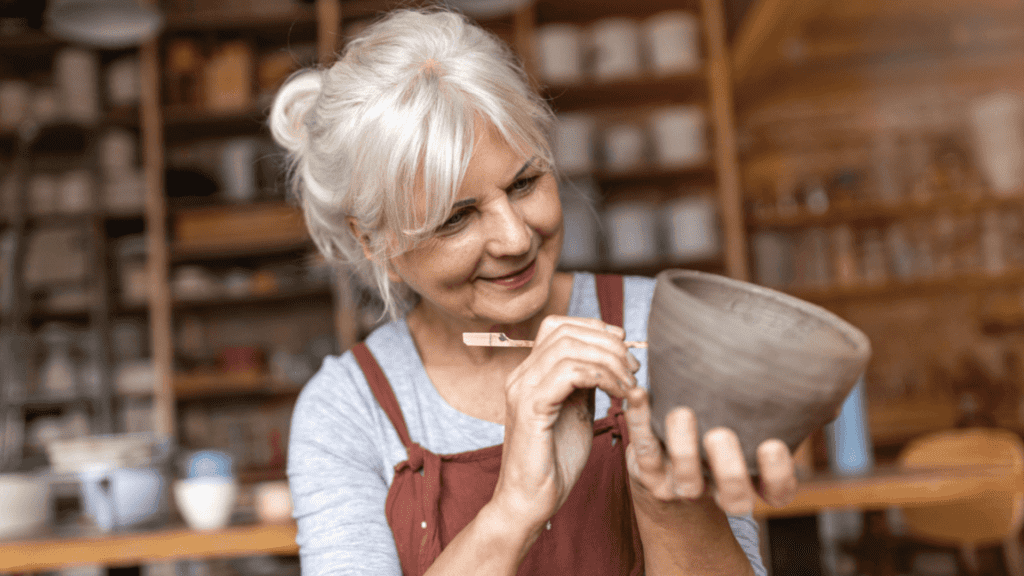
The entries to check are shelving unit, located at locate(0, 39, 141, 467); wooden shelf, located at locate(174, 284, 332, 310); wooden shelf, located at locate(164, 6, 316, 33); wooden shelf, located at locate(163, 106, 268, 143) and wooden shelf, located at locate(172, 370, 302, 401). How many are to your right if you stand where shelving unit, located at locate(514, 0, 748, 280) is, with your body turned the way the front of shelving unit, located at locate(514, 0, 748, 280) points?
5

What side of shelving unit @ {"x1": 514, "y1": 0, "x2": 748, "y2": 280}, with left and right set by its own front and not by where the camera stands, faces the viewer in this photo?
front

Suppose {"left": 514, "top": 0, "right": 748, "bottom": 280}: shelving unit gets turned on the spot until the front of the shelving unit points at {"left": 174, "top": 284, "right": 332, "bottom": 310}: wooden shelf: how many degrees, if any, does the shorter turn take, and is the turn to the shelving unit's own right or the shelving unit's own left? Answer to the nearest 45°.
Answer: approximately 90° to the shelving unit's own right

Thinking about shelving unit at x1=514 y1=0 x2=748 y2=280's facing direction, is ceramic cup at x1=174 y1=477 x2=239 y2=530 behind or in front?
in front

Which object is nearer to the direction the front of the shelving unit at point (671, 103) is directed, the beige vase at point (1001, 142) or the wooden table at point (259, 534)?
the wooden table

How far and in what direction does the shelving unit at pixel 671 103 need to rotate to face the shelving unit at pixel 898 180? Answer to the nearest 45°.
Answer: approximately 135° to its left

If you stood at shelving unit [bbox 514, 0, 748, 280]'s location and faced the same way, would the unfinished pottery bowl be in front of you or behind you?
in front

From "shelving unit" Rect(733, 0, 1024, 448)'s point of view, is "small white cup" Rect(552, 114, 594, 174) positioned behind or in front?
in front

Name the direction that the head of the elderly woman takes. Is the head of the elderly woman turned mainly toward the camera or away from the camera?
toward the camera

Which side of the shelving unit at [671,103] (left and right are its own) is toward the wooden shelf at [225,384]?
right

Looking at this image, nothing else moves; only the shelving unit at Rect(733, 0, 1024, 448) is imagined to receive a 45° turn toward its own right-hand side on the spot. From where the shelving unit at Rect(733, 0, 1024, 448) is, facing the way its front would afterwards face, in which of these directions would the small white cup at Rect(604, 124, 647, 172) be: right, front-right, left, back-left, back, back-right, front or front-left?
front

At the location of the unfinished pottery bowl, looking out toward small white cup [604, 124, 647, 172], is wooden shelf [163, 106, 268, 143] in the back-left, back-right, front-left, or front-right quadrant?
front-left

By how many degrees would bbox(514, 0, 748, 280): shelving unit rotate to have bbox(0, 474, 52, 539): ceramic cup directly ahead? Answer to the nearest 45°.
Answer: approximately 45° to its right

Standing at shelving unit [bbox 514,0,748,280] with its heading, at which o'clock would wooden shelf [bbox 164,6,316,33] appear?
The wooden shelf is roughly at 3 o'clock from the shelving unit.

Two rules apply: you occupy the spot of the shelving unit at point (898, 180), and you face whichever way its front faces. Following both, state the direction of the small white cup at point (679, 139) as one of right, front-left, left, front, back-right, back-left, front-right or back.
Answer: front-right
